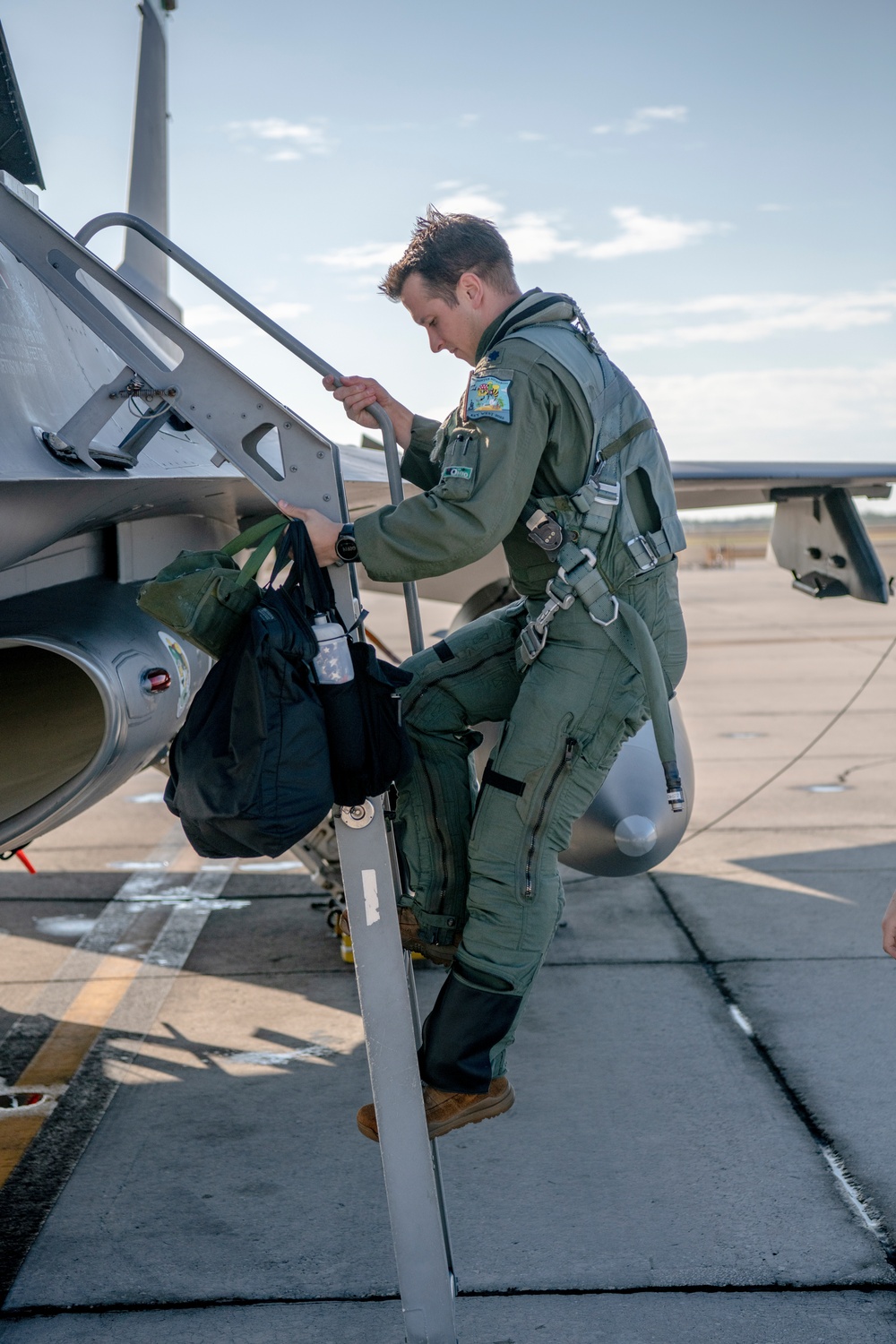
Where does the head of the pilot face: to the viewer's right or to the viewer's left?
to the viewer's left

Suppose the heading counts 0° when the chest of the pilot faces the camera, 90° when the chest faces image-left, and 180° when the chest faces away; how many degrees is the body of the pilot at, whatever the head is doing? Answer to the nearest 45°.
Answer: approximately 90°
